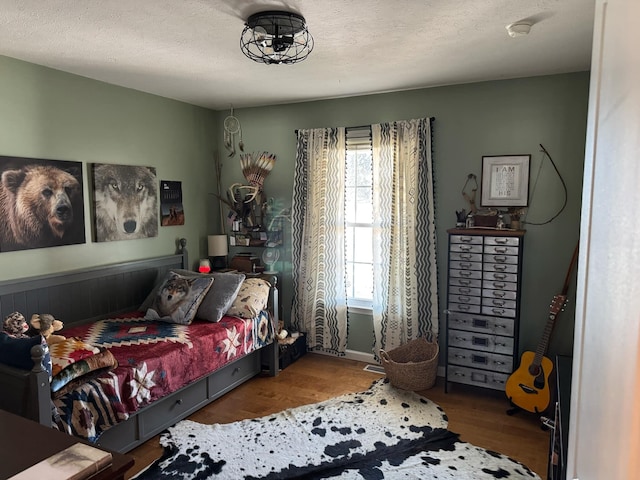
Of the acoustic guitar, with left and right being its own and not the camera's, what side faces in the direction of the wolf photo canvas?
right

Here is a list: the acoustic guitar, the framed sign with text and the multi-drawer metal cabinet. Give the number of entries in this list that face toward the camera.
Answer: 3

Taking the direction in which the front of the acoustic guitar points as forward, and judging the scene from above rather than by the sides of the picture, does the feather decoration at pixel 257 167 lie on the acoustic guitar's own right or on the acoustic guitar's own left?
on the acoustic guitar's own right

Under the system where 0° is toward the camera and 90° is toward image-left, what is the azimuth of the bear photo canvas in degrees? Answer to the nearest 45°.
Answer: approximately 315°

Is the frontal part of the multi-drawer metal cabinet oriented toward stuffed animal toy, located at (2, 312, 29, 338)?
no

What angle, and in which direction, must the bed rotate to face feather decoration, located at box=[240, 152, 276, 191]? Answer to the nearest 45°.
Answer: approximately 180°

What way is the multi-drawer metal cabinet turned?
toward the camera

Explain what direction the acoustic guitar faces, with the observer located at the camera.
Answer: facing the viewer

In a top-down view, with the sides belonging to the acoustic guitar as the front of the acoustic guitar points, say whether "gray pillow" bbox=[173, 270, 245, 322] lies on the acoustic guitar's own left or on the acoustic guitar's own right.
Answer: on the acoustic guitar's own right

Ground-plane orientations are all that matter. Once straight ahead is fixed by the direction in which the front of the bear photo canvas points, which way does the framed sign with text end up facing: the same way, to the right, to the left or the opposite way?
to the right

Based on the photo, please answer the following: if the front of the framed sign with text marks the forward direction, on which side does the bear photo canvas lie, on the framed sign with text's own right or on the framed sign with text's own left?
on the framed sign with text's own right

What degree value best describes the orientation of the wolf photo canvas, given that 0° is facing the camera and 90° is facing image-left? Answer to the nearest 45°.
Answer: approximately 315°

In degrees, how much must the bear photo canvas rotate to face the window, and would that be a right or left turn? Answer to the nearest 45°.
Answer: approximately 45° to its left

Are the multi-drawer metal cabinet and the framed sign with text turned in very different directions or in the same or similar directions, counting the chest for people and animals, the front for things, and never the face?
same or similar directions

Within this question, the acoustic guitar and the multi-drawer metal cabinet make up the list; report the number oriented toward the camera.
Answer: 2

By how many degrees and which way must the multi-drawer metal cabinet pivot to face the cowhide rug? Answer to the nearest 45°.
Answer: approximately 45° to its right
